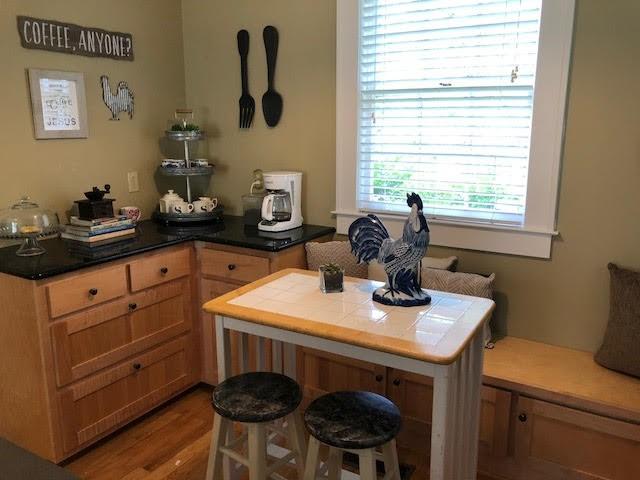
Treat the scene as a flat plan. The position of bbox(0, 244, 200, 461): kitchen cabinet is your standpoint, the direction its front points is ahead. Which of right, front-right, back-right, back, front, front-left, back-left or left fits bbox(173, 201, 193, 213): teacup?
left

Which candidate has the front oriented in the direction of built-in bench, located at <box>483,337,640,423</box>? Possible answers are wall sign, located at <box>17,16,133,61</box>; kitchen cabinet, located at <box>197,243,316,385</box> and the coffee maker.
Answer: the wall sign

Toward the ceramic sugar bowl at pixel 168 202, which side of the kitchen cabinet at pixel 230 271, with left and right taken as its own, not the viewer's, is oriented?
right

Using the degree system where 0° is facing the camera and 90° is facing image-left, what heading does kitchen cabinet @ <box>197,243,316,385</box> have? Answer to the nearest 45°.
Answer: approximately 45°

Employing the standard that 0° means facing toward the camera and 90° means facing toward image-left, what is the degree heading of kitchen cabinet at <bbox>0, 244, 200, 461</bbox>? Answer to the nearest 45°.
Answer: approximately 315°

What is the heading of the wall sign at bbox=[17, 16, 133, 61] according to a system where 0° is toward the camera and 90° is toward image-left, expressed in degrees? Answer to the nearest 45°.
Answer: approximately 315°

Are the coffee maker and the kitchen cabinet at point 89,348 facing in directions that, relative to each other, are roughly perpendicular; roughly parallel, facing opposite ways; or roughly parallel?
roughly perpendicular

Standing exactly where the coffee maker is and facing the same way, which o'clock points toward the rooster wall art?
The rooster wall art is roughly at 2 o'clock from the coffee maker.

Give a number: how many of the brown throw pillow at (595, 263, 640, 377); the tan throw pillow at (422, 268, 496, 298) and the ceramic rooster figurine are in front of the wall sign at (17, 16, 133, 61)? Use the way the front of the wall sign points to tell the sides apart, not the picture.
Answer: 3

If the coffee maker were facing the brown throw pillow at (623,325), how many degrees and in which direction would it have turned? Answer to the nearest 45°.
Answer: approximately 90° to its left

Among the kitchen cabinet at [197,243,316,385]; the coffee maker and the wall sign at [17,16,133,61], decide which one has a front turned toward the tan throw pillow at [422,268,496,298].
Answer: the wall sign

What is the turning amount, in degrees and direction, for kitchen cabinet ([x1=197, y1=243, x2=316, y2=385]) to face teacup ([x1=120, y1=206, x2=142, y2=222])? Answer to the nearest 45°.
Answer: approximately 90° to its right
